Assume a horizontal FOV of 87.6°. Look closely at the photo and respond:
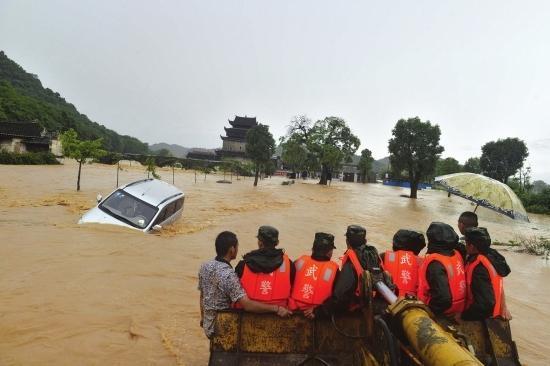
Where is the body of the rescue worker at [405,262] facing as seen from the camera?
away from the camera

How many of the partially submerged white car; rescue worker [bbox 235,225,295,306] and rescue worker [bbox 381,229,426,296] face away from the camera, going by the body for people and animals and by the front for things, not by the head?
2

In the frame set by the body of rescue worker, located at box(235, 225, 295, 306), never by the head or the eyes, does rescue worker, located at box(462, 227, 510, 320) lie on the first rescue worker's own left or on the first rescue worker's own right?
on the first rescue worker's own right

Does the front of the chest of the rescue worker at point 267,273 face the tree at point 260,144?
yes

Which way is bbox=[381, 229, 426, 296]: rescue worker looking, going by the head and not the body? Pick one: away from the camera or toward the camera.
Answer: away from the camera

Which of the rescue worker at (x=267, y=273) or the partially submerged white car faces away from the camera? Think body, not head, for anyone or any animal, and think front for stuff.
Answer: the rescue worker

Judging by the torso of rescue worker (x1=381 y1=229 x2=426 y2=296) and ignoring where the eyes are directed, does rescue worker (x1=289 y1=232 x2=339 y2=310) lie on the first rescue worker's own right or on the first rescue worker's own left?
on the first rescue worker's own left

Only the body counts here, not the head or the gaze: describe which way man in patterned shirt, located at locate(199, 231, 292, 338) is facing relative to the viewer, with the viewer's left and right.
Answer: facing away from the viewer and to the right of the viewer

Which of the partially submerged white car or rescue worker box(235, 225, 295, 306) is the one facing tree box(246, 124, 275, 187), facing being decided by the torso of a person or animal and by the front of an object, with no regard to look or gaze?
the rescue worker

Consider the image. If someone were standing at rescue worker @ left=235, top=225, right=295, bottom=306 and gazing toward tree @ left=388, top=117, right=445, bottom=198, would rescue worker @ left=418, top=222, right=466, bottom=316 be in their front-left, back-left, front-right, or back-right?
front-right

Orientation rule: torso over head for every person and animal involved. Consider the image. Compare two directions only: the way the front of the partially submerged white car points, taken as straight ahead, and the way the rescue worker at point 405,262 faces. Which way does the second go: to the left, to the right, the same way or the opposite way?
the opposite way

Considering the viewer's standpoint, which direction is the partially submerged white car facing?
facing the viewer and to the left of the viewer

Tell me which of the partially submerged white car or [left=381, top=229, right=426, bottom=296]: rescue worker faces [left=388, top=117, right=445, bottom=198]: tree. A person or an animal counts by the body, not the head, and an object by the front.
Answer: the rescue worker

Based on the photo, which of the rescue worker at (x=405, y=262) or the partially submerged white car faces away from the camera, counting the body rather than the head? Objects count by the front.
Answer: the rescue worker

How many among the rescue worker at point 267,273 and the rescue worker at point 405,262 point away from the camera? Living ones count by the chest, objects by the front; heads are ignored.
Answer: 2

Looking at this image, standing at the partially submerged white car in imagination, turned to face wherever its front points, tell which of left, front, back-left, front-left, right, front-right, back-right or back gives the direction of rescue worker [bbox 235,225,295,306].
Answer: front-left

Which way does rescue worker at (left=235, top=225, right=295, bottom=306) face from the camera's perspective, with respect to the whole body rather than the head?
away from the camera
